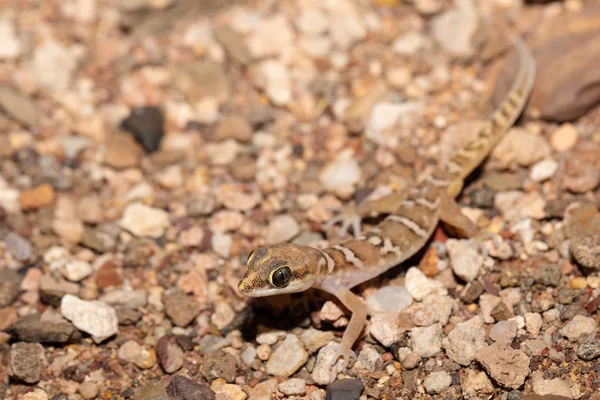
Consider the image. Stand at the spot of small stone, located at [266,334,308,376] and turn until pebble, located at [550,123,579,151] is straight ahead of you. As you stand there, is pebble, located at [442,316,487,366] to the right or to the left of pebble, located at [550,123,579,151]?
right

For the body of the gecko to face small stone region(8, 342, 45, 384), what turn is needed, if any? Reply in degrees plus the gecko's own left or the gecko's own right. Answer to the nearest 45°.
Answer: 0° — it already faces it

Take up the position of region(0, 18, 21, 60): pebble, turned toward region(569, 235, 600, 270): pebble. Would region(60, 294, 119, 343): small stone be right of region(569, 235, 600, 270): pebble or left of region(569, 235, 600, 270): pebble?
right

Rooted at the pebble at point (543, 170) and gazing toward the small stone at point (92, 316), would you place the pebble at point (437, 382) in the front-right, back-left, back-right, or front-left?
front-left

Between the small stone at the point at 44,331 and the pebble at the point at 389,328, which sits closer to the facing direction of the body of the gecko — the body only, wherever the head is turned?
the small stone

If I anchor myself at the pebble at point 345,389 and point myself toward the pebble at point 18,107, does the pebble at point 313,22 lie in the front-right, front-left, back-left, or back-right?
front-right

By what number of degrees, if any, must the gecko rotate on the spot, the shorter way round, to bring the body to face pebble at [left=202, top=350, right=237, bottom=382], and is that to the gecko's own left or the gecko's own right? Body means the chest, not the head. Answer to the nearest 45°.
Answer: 0° — it already faces it

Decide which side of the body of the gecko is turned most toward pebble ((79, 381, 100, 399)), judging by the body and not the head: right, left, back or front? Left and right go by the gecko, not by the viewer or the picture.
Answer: front

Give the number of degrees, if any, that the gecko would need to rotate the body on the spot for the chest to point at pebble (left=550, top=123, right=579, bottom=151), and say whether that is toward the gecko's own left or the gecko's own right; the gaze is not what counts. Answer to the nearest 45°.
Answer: approximately 180°

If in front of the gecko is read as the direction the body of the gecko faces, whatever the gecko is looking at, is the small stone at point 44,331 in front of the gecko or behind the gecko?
in front

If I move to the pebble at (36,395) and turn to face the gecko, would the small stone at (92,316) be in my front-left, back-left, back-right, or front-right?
front-left

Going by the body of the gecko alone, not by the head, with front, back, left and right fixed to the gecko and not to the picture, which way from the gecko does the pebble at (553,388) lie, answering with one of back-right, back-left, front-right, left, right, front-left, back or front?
left

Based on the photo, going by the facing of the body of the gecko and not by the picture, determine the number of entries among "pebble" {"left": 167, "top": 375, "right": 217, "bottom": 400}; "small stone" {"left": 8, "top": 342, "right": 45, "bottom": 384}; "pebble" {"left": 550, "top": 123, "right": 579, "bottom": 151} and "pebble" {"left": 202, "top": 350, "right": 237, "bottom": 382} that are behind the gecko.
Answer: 1

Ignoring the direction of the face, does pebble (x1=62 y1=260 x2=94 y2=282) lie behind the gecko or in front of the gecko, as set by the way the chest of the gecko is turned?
in front

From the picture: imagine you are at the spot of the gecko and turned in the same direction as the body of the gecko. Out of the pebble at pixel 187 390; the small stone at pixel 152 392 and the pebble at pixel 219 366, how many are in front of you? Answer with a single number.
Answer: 3

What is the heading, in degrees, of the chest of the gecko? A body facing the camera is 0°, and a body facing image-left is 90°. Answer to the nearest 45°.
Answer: approximately 45°

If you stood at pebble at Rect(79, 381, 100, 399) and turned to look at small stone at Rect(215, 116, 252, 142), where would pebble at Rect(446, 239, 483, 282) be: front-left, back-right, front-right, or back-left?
front-right
